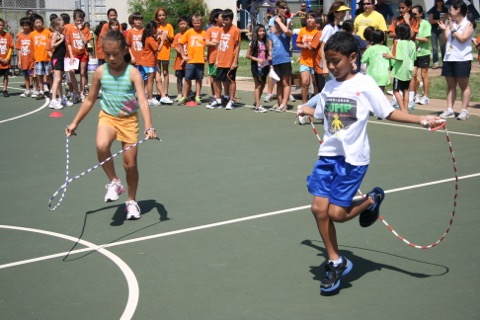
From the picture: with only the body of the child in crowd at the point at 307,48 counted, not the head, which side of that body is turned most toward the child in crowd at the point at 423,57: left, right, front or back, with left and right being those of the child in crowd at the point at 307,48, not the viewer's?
left

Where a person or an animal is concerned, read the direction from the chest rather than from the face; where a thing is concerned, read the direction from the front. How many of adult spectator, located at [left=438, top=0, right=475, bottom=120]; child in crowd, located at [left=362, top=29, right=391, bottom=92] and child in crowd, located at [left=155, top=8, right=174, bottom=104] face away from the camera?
1

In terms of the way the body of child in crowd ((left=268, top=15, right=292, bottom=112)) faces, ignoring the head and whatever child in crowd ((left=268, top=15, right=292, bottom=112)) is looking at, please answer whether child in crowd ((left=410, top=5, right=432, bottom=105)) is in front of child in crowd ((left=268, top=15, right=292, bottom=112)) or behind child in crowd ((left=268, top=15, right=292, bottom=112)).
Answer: behind

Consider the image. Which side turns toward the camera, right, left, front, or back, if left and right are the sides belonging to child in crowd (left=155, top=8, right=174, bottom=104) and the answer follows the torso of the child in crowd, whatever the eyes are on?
front

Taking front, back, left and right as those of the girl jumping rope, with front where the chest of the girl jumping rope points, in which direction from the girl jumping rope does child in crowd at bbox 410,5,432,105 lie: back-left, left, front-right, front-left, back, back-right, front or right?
back-left

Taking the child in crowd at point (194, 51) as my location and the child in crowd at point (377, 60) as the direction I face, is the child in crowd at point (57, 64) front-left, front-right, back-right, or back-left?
back-right

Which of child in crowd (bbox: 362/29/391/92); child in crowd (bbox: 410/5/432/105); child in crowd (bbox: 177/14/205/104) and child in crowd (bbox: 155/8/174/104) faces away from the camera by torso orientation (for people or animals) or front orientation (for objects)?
child in crowd (bbox: 362/29/391/92)

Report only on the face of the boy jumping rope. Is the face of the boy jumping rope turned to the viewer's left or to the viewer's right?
to the viewer's left

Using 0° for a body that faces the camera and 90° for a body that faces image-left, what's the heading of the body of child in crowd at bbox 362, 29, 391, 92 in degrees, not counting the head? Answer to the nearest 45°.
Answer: approximately 180°

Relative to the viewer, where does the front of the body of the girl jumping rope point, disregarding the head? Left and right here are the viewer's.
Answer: facing the viewer

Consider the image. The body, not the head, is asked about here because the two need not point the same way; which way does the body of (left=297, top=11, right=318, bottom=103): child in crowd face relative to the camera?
toward the camera

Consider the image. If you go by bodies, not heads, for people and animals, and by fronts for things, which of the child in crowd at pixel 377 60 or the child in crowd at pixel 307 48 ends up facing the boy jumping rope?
the child in crowd at pixel 307 48

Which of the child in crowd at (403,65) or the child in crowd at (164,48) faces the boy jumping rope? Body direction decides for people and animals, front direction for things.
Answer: the child in crowd at (164,48)

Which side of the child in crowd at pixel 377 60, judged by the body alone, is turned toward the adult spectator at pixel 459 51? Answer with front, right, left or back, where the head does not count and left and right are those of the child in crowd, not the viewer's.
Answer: right

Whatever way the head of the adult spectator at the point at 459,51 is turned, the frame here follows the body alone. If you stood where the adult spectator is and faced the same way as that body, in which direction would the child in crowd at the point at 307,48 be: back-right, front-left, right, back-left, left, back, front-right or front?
front-right

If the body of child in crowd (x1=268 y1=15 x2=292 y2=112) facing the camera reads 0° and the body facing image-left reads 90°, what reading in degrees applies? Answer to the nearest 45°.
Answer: approximately 45°

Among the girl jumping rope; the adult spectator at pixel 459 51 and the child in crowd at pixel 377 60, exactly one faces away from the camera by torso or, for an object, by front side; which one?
the child in crowd
